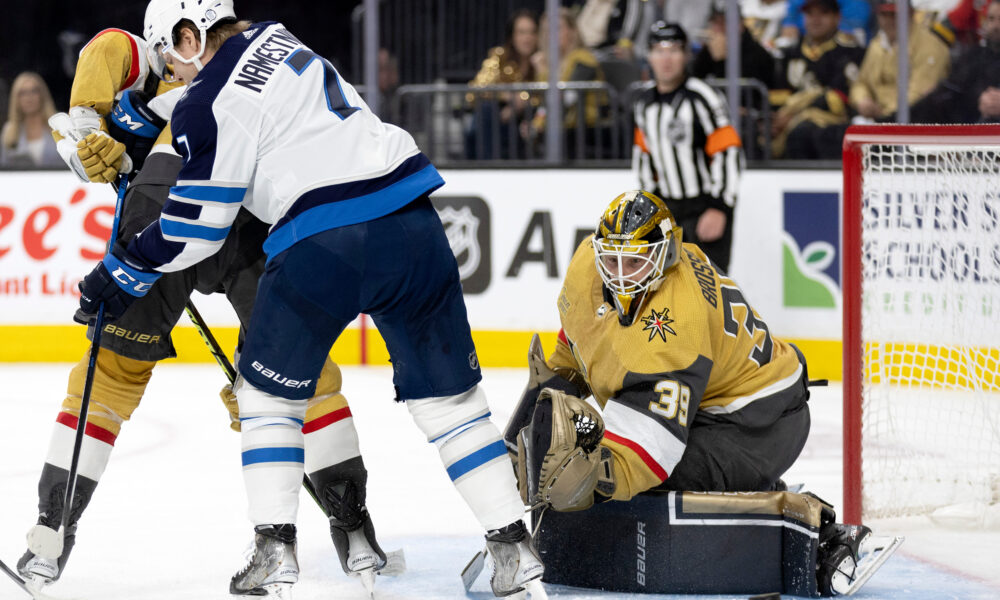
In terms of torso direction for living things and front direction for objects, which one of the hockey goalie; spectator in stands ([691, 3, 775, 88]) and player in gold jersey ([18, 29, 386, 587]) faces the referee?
the spectator in stands

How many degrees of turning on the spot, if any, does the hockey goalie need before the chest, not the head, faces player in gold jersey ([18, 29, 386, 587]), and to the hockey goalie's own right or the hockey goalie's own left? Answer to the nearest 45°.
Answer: approximately 45° to the hockey goalie's own right

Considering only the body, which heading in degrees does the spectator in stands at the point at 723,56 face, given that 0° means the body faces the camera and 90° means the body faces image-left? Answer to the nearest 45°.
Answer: approximately 0°

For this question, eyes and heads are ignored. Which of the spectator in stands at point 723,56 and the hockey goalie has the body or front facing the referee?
the spectator in stands

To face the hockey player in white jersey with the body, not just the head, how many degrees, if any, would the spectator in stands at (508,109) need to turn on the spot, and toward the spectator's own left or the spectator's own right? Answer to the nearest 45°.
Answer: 0° — they already face them

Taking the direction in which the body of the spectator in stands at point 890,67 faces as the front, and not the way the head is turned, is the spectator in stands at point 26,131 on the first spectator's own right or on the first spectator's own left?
on the first spectator's own right

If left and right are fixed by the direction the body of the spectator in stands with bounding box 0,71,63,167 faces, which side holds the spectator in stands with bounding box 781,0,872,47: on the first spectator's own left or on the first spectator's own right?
on the first spectator's own left

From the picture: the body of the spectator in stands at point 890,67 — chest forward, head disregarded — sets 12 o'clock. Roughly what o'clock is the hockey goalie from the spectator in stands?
The hockey goalie is roughly at 12 o'clock from the spectator in stands.
